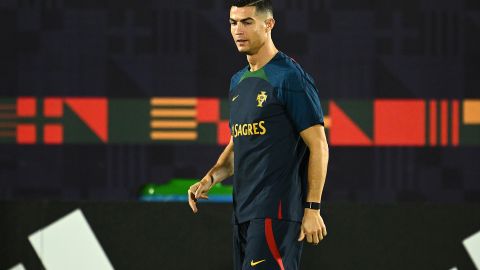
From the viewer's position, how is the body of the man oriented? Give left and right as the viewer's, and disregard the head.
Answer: facing the viewer and to the left of the viewer

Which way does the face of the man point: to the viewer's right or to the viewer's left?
to the viewer's left
